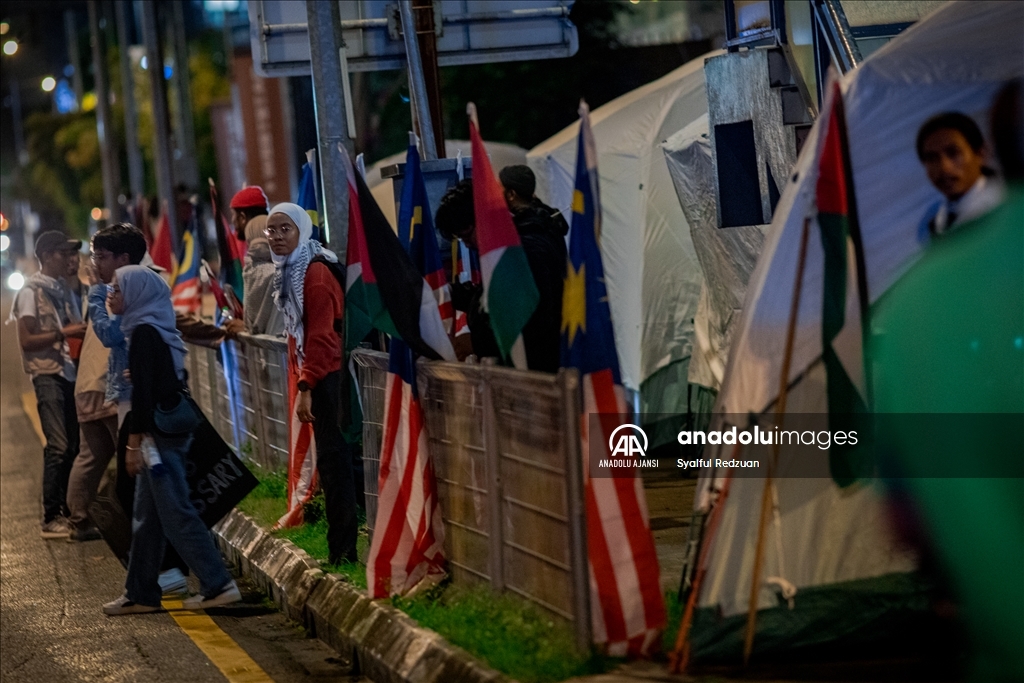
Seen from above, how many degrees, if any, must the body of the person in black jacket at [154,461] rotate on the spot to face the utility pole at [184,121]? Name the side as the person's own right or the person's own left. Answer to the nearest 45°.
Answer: approximately 90° to the person's own right

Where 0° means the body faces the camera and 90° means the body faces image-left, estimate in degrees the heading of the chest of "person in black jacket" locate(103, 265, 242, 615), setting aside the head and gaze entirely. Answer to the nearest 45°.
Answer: approximately 90°

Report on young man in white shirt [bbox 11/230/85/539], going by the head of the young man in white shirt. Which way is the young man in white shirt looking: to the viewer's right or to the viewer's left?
to the viewer's right

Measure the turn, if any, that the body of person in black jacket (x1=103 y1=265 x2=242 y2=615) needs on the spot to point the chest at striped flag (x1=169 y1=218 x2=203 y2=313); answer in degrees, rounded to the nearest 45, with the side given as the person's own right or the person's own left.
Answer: approximately 90° to the person's own right
